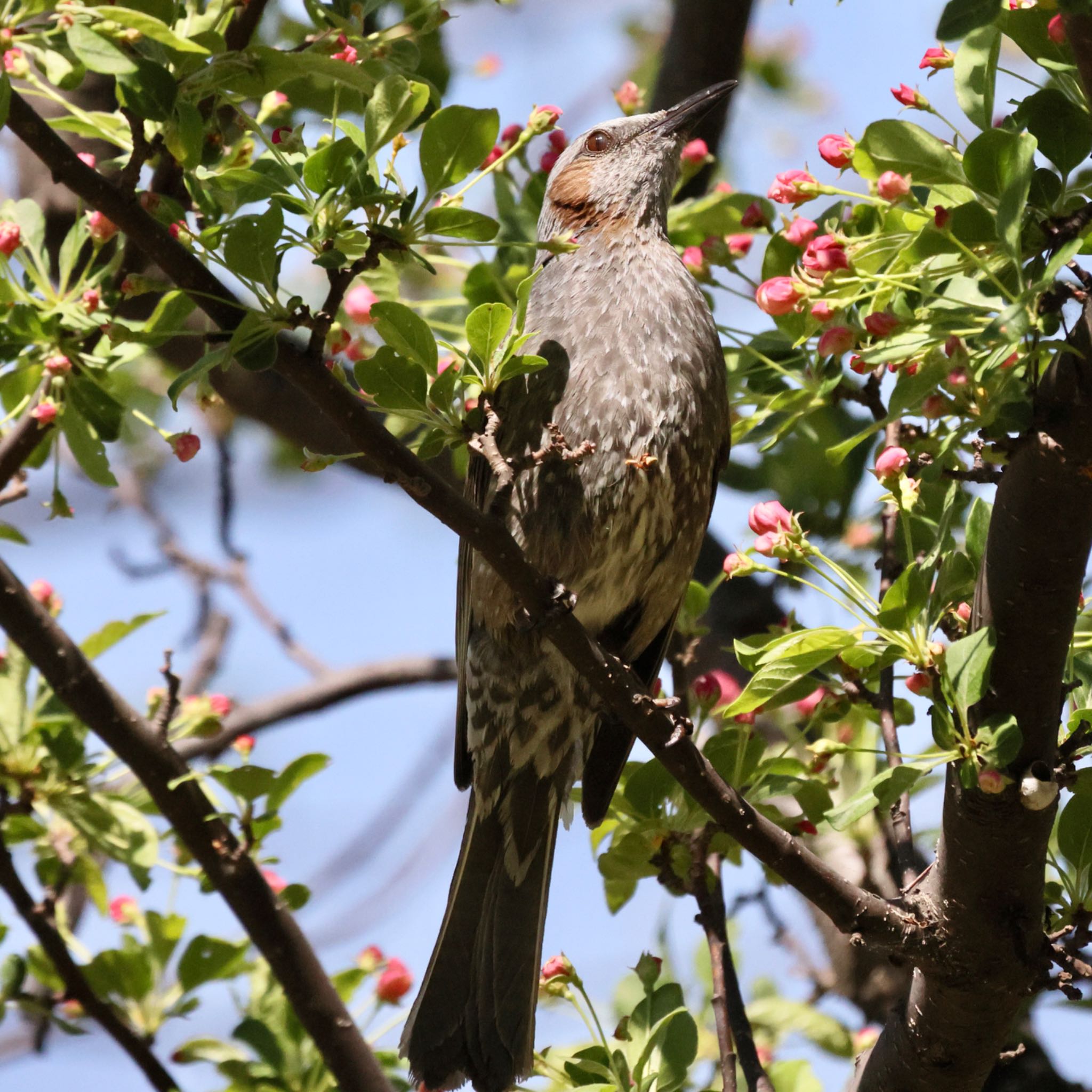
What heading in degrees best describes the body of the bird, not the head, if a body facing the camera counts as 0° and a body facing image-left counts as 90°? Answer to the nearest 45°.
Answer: approximately 315°

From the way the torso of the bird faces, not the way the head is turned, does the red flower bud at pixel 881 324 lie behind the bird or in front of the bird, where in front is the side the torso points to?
in front
